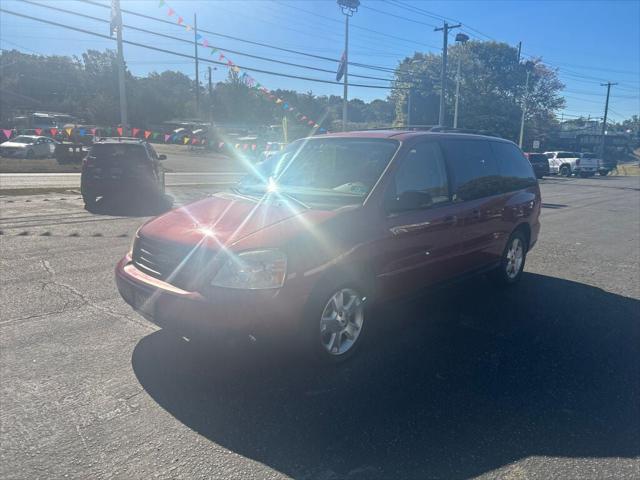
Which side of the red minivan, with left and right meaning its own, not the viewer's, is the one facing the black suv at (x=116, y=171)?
right

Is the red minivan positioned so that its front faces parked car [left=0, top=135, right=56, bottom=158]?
no

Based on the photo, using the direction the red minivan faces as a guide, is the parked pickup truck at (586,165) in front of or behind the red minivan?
behind

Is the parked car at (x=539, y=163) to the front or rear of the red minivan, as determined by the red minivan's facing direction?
to the rear

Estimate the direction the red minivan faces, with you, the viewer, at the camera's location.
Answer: facing the viewer and to the left of the viewer

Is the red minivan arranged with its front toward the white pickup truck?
no

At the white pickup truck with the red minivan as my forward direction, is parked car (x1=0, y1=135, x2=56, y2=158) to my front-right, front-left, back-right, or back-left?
front-right
